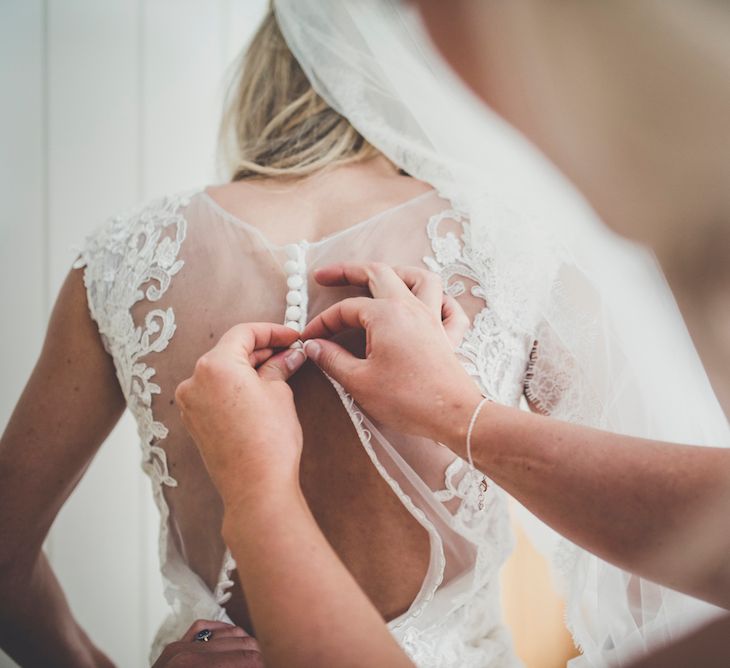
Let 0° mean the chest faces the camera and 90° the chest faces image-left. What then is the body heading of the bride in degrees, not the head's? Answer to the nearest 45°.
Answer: approximately 180°

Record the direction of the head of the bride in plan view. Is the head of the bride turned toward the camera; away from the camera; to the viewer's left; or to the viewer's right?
away from the camera
